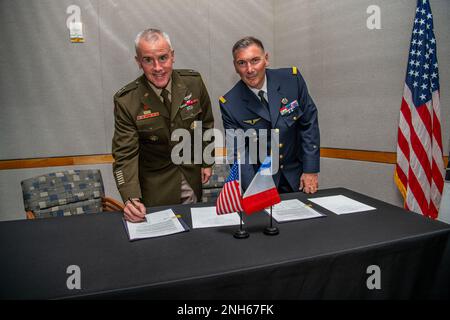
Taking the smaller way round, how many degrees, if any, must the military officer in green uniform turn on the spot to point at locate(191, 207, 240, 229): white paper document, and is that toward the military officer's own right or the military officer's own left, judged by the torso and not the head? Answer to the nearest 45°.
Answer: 0° — they already face it

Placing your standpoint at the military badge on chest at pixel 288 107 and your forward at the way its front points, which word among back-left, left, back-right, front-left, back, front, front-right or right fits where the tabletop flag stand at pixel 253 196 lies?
front

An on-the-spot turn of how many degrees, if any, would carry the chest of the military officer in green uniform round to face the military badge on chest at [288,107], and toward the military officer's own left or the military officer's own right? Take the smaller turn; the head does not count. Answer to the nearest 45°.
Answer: approximately 90° to the military officer's own left

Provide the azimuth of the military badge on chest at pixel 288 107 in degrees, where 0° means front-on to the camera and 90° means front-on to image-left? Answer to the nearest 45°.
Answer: approximately 0°

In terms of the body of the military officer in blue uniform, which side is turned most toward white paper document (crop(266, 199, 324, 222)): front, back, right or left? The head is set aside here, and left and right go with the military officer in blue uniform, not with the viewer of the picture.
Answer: front

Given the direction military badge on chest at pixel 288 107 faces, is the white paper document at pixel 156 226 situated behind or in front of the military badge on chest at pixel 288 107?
in front

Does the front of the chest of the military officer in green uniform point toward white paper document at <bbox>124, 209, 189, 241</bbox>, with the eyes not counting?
yes

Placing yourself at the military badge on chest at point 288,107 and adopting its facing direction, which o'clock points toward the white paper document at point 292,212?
The white paper document is roughly at 12 o'clock from the military badge on chest.

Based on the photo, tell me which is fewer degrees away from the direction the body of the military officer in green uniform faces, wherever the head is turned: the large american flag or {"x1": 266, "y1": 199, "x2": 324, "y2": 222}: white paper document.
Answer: the white paper document

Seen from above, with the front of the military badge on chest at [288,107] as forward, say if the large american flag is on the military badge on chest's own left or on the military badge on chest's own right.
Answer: on the military badge on chest's own left

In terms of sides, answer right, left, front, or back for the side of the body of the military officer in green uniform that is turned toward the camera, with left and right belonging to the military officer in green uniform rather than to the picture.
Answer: front

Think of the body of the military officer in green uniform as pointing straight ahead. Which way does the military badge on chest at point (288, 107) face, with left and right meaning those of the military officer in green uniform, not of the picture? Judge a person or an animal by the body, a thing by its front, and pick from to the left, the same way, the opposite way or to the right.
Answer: the same way

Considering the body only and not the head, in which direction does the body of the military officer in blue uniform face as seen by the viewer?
toward the camera

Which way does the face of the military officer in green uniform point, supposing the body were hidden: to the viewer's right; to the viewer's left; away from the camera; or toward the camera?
toward the camera

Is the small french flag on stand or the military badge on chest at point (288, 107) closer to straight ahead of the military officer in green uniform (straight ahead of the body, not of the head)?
the small french flag on stand
